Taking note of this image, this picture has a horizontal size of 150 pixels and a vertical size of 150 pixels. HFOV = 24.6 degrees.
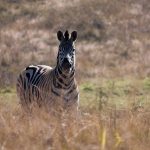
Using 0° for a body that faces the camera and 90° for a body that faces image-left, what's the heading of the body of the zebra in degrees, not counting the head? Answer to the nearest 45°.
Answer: approximately 315°
